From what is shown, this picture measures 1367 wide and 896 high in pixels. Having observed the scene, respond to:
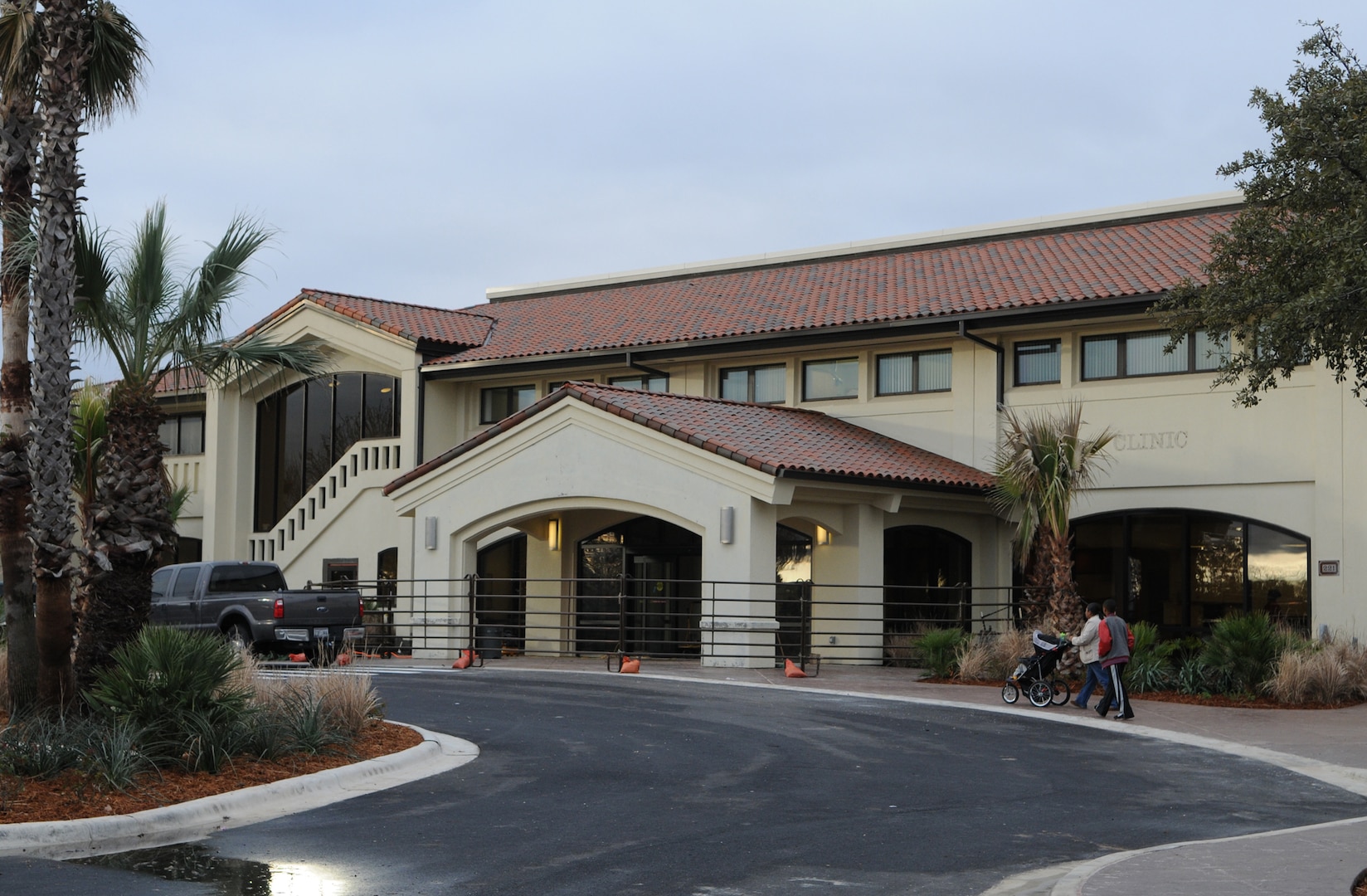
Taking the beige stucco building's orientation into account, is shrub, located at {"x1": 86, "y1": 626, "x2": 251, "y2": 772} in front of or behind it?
in front

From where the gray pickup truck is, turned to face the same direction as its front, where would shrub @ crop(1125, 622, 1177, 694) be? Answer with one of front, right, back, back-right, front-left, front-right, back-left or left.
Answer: back

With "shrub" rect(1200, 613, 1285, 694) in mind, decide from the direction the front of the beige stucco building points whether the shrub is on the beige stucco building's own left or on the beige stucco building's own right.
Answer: on the beige stucco building's own left

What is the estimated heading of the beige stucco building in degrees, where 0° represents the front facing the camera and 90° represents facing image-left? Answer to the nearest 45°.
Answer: approximately 45°

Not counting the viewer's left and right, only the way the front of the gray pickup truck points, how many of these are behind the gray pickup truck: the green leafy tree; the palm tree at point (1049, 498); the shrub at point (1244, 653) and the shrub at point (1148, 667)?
4

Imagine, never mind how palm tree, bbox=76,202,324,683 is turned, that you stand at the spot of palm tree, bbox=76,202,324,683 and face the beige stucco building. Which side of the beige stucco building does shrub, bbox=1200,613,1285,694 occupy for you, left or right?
right

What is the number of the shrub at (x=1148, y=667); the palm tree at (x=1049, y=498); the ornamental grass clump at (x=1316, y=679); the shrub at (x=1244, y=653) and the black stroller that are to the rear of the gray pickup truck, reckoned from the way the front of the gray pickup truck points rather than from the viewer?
5

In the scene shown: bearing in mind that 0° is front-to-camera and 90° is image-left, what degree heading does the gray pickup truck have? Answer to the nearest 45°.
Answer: approximately 135°

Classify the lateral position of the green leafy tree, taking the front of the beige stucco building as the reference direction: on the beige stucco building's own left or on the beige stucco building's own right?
on the beige stucco building's own left

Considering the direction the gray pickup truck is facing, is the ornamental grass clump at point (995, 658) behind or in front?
behind

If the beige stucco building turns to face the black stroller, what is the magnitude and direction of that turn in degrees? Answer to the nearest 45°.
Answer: approximately 45° to its left

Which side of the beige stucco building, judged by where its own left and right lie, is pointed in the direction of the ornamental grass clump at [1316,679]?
left

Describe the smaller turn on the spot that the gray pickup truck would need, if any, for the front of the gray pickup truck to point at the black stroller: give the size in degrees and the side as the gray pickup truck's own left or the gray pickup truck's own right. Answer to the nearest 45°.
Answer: approximately 180°

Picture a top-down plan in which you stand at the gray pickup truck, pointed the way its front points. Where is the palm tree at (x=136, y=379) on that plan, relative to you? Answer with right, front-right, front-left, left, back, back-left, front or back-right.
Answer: back-left

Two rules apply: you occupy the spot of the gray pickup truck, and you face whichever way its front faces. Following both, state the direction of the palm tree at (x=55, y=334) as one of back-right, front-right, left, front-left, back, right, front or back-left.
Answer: back-left
